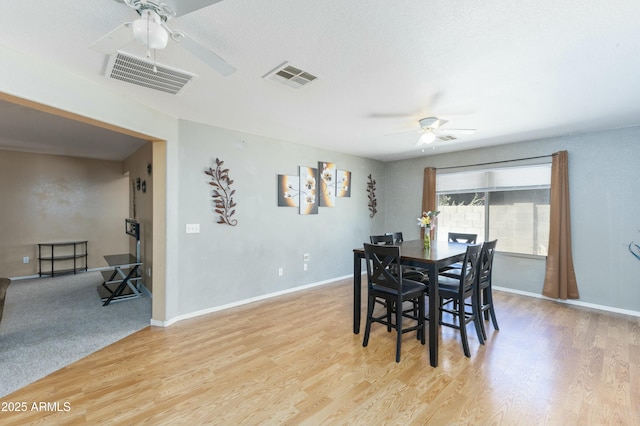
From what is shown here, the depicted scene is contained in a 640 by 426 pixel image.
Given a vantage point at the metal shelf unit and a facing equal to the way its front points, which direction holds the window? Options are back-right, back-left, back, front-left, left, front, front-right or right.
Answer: front-left

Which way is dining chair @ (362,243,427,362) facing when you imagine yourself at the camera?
facing away from the viewer and to the right of the viewer

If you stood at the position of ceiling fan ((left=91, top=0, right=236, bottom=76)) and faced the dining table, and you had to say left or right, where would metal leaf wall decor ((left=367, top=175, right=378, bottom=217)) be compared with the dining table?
left

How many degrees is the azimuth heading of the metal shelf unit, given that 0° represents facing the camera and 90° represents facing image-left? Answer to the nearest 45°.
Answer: approximately 0°

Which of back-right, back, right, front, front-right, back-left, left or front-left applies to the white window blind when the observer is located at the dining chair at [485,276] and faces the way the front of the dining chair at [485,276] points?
front-right

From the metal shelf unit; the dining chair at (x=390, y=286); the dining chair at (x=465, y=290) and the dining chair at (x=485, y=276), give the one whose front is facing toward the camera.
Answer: the metal shelf unit

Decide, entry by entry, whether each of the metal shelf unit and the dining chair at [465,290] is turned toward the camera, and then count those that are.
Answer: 1

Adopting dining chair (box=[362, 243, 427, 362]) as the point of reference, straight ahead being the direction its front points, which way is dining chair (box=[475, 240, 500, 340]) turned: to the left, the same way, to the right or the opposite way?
to the left

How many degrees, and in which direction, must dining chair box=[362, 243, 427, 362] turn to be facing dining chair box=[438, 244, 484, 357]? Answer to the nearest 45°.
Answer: approximately 45° to its right

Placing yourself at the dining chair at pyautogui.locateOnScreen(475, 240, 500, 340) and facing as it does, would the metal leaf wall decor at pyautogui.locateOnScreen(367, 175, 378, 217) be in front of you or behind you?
in front

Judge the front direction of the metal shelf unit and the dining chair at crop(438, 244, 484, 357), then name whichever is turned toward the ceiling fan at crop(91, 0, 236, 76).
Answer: the metal shelf unit

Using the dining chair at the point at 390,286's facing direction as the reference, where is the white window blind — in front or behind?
in front

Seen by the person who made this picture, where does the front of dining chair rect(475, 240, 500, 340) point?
facing away from the viewer and to the left of the viewer

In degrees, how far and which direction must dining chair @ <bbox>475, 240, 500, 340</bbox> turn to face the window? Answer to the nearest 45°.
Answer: approximately 45° to its right
